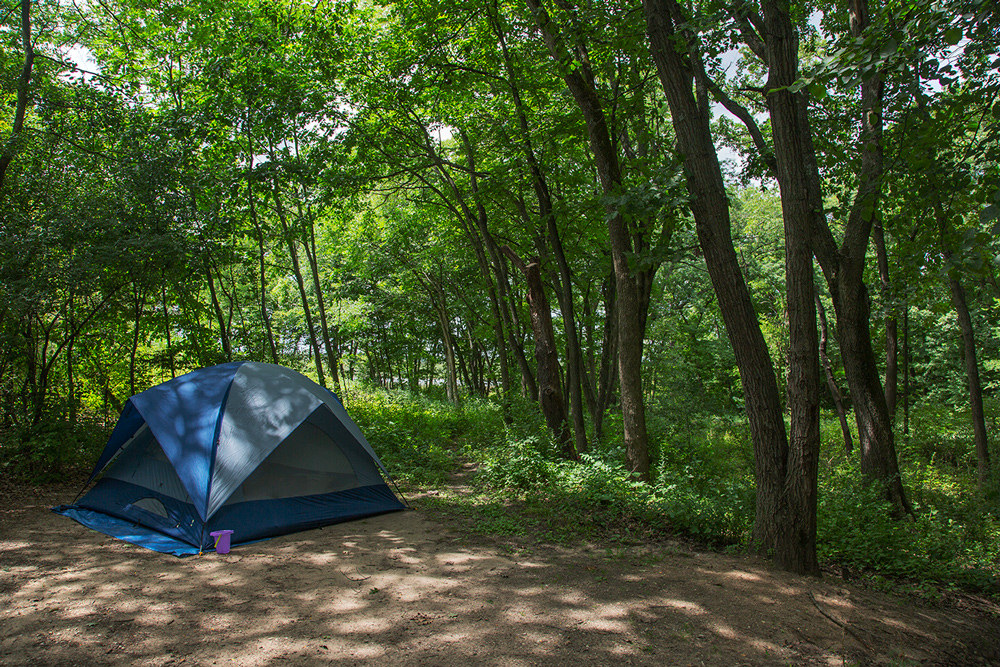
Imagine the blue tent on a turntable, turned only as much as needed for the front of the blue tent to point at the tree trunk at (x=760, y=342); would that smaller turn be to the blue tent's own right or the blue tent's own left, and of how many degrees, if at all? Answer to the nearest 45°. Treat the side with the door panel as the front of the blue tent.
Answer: approximately 90° to the blue tent's own left

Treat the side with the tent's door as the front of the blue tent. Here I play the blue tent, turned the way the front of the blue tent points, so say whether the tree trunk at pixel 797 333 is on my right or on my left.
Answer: on my left

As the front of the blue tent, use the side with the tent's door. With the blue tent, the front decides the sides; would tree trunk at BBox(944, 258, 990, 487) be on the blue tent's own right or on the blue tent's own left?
on the blue tent's own left

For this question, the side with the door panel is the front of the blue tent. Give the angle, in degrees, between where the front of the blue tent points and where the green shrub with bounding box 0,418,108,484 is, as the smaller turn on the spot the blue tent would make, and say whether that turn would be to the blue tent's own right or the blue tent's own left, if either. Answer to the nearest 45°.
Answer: approximately 90° to the blue tent's own right

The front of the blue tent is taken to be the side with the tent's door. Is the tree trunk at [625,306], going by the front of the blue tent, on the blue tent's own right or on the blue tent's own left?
on the blue tent's own left

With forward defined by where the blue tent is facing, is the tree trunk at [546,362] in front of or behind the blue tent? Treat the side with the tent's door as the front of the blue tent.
behind
